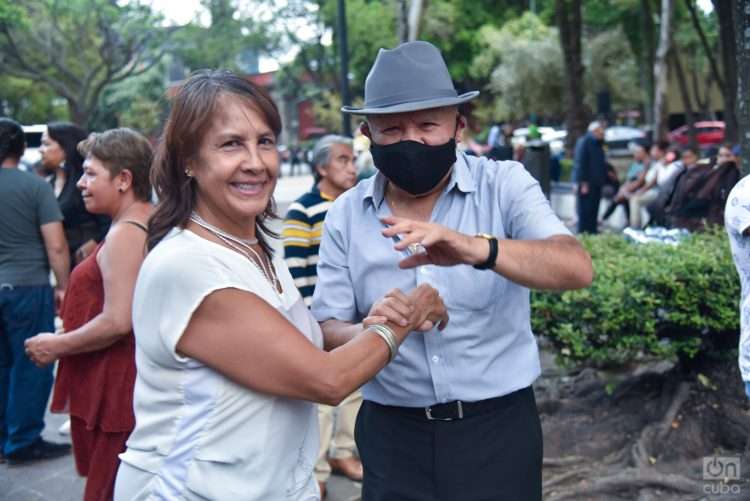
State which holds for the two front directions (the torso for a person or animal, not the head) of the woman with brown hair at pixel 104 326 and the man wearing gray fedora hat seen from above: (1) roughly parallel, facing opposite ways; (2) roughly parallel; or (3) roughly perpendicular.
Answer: roughly perpendicular

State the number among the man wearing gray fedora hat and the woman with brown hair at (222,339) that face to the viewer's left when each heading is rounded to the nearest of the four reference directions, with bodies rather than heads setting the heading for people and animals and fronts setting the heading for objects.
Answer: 0

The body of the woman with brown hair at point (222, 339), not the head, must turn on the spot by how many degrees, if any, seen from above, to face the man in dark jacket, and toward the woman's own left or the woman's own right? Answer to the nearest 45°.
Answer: approximately 90° to the woman's own left

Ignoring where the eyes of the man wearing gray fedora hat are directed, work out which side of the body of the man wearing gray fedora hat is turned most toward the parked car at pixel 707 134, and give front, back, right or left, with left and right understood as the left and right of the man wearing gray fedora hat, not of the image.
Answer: back

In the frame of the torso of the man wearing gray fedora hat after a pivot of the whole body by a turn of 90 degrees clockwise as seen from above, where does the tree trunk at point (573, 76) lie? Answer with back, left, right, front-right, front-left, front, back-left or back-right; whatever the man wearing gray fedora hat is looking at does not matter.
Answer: right

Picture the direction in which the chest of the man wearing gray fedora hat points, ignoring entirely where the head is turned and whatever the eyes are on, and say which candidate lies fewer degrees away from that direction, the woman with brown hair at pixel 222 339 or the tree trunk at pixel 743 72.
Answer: the woman with brown hair

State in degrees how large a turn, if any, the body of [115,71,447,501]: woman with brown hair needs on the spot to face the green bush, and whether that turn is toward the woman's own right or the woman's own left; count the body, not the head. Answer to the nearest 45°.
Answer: approximately 90° to the woman's own left

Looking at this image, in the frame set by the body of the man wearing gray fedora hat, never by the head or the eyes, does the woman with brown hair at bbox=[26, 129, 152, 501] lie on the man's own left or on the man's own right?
on the man's own right

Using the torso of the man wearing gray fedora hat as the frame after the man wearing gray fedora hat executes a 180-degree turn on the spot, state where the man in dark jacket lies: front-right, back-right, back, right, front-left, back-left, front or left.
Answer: front
